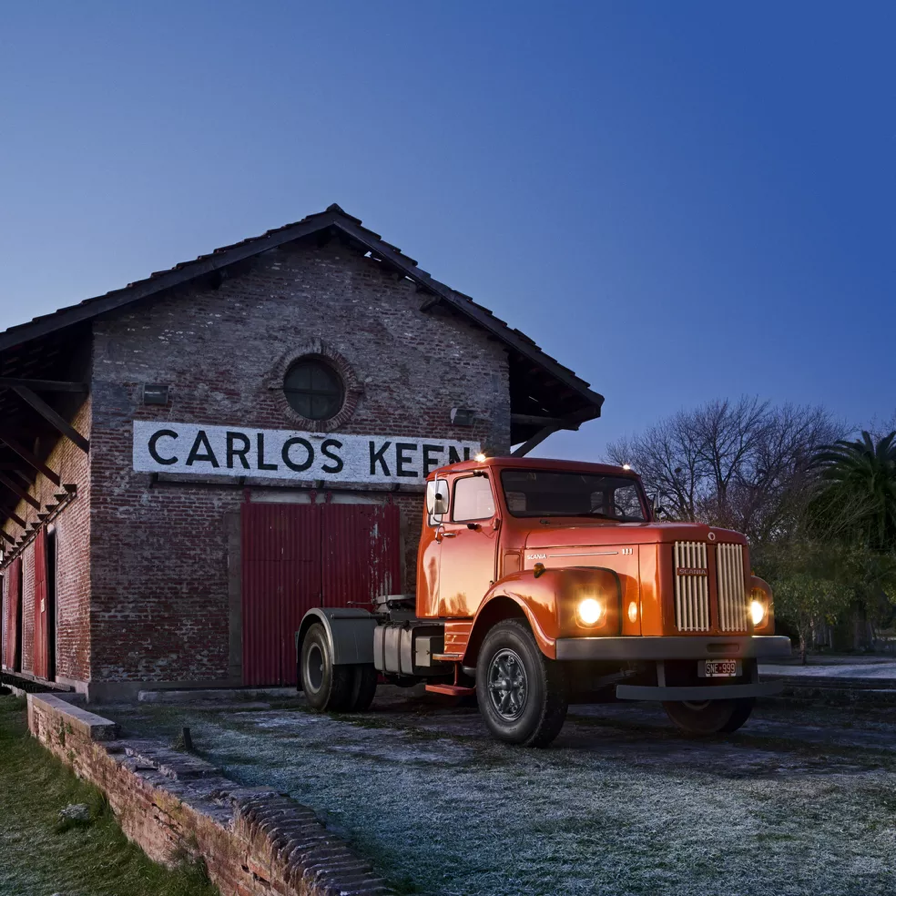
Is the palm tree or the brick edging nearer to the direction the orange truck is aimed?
the brick edging

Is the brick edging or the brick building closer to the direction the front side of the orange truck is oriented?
the brick edging

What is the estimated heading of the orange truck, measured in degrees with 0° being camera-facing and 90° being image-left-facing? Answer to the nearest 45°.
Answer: approximately 315°

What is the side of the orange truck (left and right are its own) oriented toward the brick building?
back
